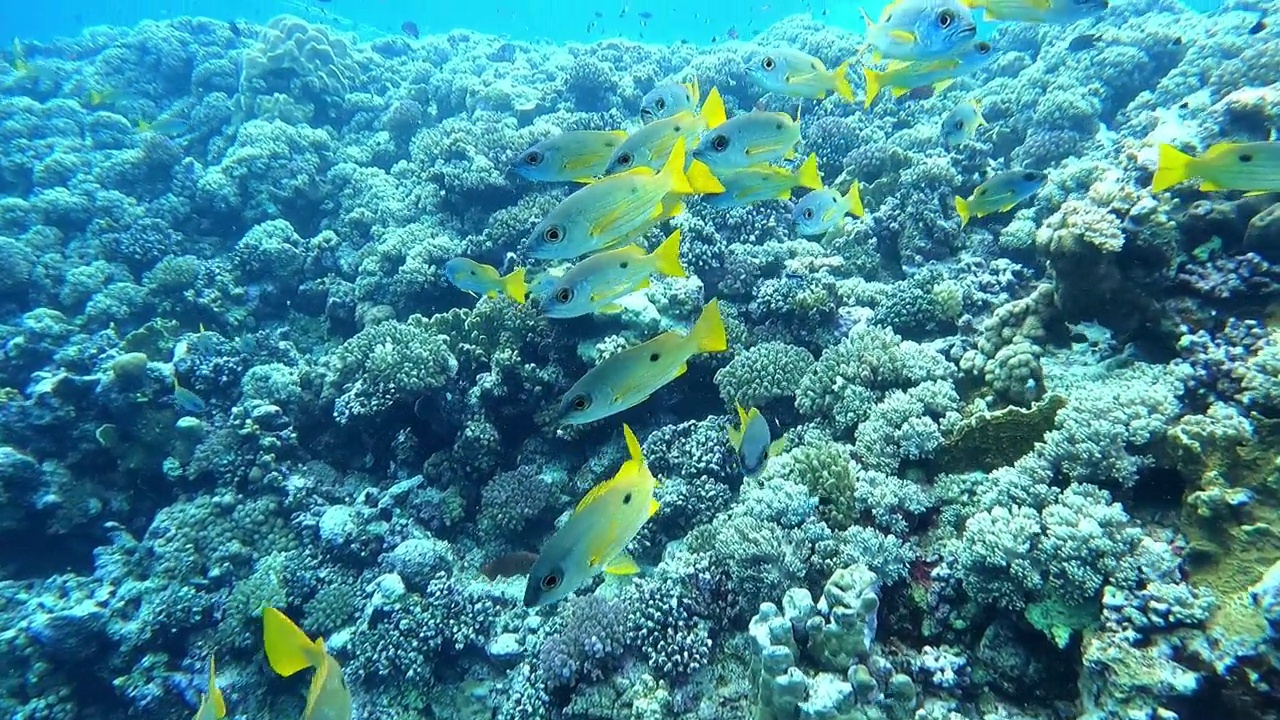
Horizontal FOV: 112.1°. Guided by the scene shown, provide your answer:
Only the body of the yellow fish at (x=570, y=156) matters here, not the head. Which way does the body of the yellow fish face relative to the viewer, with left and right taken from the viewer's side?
facing to the left of the viewer

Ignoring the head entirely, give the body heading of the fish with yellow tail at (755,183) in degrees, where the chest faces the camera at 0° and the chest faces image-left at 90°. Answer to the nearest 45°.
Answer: approximately 90°

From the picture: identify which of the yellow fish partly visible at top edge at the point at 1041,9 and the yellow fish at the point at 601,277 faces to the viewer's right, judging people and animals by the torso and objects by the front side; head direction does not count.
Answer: the yellow fish partly visible at top edge

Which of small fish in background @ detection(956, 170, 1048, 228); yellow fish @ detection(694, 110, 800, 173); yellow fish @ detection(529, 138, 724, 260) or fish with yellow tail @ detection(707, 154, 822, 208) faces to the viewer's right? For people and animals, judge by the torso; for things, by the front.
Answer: the small fish in background

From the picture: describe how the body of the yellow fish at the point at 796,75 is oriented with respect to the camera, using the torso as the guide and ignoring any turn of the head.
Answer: to the viewer's left

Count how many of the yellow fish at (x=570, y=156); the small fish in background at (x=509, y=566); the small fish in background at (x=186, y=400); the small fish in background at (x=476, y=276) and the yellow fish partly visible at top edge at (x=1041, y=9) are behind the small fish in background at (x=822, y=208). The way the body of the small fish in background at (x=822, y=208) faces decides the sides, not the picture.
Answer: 1

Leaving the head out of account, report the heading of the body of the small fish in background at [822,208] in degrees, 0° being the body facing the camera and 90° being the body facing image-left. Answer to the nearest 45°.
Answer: approximately 90°

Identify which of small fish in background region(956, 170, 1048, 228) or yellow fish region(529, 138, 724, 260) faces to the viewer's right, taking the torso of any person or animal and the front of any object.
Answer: the small fish in background

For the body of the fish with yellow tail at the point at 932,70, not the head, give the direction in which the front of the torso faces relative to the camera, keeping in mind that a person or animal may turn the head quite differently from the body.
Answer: to the viewer's right

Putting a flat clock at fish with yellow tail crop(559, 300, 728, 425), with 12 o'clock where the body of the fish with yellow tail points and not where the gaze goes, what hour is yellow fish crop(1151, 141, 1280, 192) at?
The yellow fish is roughly at 6 o'clock from the fish with yellow tail.

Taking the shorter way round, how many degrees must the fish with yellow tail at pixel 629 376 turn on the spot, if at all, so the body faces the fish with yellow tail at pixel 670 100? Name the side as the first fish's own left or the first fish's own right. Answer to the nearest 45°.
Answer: approximately 135° to the first fish's own right

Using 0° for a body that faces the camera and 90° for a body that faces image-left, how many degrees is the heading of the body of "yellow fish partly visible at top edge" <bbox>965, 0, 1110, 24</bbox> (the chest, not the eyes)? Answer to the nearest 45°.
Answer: approximately 270°
